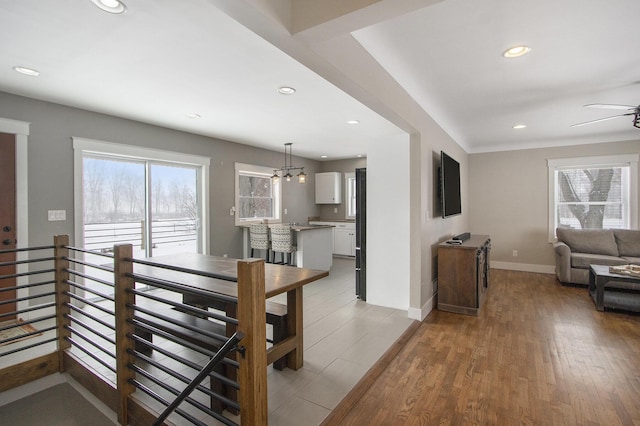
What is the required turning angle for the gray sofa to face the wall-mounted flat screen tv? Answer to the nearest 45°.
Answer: approximately 45° to its right

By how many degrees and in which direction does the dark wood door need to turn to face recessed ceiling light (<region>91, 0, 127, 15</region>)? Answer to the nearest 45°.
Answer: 0° — it already faces it

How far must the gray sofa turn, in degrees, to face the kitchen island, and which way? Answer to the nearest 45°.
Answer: approximately 45° to its right

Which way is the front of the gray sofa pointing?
toward the camera

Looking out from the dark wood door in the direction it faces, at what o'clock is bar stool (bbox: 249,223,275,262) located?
The bar stool is roughly at 9 o'clock from the dark wood door.

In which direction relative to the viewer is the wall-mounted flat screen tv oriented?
to the viewer's right

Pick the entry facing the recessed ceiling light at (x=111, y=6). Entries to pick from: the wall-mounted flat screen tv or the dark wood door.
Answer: the dark wood door

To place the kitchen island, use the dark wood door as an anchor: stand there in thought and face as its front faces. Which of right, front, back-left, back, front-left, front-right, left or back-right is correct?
left

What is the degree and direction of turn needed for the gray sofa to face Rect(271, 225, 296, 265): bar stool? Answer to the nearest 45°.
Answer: approximately 45° to its right

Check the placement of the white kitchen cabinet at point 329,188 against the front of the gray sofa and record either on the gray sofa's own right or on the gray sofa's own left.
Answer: on the gray sofa's own right

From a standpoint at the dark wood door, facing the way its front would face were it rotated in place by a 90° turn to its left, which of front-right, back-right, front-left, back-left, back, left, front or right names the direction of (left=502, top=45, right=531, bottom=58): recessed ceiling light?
front-right
